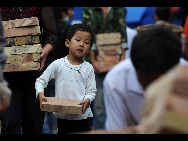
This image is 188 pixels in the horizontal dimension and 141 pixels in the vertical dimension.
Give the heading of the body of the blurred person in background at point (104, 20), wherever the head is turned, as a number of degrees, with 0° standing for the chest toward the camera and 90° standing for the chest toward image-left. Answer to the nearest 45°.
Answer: approximately 0°

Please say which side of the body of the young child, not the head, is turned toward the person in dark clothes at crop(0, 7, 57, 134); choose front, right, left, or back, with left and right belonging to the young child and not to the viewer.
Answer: right

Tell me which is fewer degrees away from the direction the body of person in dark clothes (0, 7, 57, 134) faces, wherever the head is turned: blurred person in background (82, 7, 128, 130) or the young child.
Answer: the young child

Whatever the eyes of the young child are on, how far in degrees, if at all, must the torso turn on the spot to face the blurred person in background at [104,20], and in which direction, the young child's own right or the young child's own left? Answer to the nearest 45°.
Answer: approximately 180°

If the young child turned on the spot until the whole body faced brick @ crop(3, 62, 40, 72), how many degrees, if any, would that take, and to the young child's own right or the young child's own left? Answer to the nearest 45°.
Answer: approximately 90° to the young child's own right

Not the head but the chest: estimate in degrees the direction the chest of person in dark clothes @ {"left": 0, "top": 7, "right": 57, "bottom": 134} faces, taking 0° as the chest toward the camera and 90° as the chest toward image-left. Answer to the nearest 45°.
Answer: approximately 0°

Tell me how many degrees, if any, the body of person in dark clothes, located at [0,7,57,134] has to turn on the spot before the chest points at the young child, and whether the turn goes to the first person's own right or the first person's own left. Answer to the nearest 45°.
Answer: approximately 90° to the first person's own left
